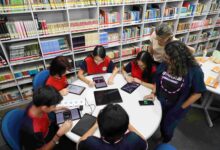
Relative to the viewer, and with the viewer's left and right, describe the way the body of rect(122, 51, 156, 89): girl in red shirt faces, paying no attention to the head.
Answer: facing the viewer and to the left of the viewer

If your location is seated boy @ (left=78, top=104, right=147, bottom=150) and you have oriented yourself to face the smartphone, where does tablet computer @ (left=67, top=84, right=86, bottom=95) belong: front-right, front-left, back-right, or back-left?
front-left

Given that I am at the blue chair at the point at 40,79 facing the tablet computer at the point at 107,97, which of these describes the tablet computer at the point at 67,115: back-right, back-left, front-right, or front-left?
front-right

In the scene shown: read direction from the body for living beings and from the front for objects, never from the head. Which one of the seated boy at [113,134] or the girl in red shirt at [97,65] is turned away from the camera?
the seated boy

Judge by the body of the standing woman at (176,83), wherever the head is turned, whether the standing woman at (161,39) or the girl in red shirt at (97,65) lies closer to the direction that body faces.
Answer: the girl in red shirt

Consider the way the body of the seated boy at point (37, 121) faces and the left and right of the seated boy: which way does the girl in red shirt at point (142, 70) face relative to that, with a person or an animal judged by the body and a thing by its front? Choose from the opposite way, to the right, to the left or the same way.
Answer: the opposite way

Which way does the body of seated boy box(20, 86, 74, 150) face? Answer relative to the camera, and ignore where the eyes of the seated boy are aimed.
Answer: to the viewer's right

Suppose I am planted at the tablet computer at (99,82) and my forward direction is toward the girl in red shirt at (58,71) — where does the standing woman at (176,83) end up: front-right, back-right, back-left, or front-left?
back-left

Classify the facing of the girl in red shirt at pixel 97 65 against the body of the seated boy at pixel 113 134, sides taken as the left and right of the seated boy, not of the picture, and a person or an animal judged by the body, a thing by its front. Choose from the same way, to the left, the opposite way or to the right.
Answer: the opposite way

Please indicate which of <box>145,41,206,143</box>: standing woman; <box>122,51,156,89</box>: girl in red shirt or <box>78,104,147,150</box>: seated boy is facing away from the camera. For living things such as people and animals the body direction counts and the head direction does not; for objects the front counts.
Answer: the seated boy

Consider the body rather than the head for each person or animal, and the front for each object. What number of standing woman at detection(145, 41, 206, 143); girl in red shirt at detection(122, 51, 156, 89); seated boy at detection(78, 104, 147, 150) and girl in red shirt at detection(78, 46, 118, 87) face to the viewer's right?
0

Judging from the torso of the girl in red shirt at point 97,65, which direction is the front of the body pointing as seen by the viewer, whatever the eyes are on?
toward the camera

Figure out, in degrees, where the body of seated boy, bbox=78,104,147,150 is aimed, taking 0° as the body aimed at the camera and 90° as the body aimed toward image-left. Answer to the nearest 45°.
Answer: approximately 180°

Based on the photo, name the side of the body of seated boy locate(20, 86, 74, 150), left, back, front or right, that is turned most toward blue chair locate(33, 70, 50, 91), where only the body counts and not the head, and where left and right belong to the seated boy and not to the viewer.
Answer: left

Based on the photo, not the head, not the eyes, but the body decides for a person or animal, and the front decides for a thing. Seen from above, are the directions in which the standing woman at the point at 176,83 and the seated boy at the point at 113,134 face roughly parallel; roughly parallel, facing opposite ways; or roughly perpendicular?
roughly perpendicular

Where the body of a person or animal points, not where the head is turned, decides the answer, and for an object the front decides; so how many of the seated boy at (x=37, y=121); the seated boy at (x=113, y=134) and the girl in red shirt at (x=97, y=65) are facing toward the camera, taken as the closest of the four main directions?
1

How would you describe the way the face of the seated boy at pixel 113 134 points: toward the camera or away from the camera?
away from the camera
